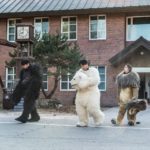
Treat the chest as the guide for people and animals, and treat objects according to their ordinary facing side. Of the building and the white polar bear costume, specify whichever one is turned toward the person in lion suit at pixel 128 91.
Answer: the building

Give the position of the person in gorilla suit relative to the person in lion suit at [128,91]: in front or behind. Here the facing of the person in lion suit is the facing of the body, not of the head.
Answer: in front

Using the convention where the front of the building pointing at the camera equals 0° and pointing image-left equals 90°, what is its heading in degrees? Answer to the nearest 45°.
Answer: approximately 0°

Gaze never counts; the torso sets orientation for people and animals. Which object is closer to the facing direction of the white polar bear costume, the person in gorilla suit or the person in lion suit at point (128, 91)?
the person in gorilla suit

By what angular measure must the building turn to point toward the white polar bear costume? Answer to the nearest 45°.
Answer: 0° — it already faces it

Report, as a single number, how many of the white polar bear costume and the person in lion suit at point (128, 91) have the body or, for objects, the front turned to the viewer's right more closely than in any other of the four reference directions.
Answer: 0

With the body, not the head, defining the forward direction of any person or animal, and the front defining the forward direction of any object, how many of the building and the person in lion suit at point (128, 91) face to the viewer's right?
0

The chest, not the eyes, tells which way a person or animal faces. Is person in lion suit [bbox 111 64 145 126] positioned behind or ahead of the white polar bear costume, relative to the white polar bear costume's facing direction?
behind

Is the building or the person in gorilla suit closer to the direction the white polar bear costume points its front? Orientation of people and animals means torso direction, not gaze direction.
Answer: the person in gorilla suit

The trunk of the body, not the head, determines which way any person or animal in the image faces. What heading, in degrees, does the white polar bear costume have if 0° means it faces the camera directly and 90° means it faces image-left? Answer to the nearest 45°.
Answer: approximately 45°

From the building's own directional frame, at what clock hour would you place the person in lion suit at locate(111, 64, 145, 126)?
The person in lion suit is roughly at 12 o'clock from the building.

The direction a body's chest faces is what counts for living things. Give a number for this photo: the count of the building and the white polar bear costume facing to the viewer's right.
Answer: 0
